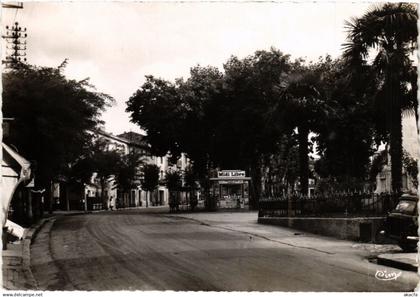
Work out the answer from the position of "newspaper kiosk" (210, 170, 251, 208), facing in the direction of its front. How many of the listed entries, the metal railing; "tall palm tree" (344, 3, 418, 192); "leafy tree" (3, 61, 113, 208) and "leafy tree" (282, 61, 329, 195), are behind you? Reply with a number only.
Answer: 0

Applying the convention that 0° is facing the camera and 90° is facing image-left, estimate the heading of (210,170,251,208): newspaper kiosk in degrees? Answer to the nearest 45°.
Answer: approximately 0°

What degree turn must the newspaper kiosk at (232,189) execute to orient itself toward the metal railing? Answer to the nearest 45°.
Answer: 0° — it already faces it

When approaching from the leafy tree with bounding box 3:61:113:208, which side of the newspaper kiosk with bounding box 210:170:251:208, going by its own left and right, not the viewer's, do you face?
right

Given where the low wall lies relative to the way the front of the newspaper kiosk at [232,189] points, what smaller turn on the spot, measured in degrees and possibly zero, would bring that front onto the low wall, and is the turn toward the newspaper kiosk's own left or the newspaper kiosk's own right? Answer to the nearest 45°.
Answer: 0° — it already faces it

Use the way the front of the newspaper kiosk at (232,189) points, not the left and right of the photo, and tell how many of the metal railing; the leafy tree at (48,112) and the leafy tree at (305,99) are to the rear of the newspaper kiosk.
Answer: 0

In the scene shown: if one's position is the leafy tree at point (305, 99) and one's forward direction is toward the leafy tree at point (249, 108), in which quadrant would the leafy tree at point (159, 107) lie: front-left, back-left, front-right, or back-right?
front-left

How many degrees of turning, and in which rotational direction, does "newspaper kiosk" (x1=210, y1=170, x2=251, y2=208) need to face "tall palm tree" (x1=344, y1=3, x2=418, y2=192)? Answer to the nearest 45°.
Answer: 0° — it already faces it

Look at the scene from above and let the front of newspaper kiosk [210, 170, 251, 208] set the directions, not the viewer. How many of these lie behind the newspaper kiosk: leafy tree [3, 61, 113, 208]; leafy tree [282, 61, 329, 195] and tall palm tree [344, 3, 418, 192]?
0
